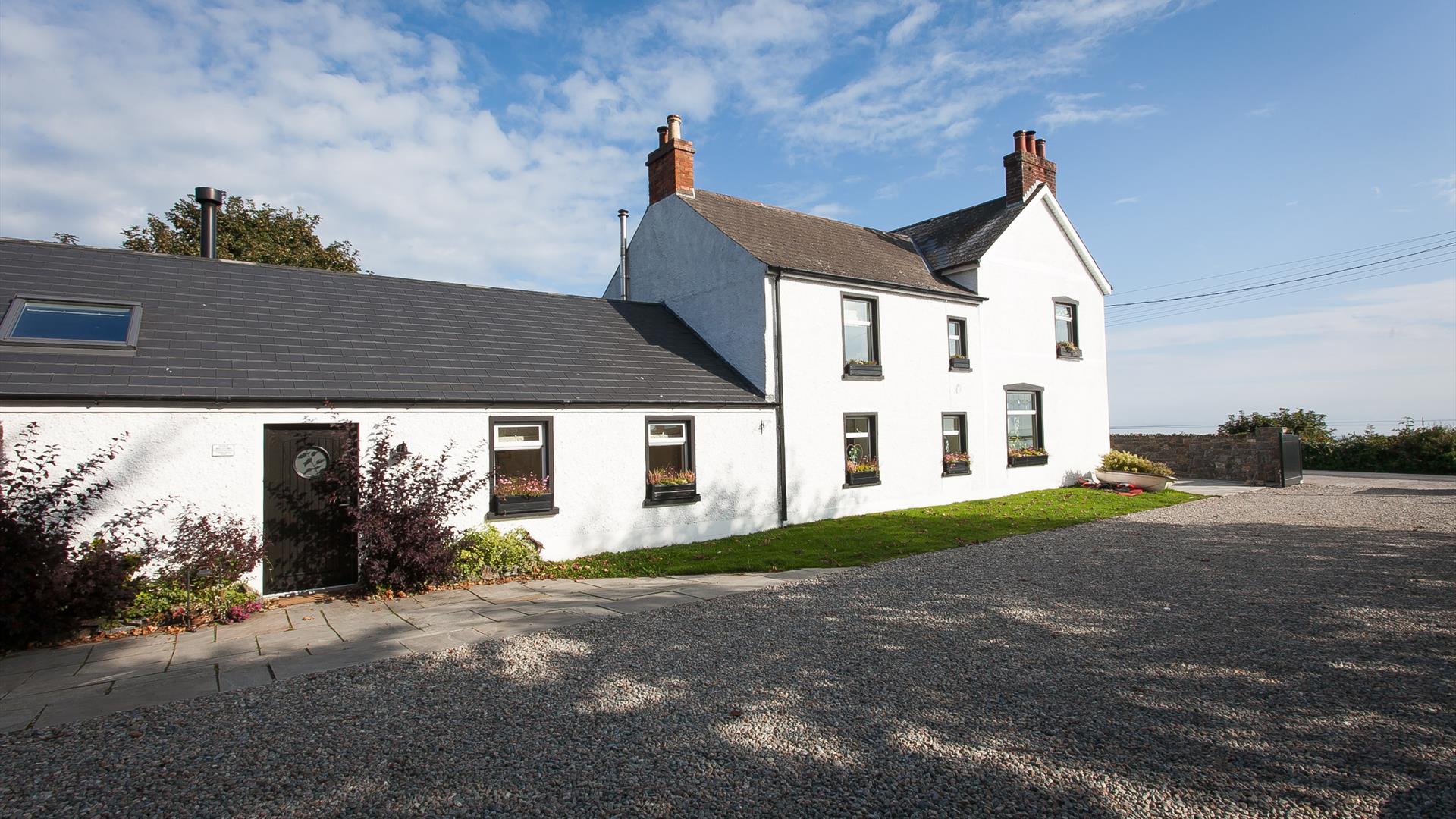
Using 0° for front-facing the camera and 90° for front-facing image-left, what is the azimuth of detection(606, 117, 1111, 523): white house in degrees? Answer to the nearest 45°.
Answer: approximately 315°

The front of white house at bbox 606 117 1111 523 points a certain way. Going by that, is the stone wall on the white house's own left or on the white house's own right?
on the white house's own left

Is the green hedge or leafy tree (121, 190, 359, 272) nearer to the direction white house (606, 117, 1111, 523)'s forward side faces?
the green hedge

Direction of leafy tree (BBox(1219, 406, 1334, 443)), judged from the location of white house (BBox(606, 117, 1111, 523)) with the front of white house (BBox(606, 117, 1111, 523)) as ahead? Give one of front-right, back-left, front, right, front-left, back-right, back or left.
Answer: left

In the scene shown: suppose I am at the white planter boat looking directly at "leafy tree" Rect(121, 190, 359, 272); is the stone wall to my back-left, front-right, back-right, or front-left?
back-right

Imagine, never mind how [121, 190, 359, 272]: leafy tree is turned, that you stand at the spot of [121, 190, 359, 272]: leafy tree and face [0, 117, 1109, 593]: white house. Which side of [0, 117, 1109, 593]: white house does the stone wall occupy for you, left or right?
left

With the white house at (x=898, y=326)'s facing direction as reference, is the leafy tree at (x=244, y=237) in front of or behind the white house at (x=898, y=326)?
behind

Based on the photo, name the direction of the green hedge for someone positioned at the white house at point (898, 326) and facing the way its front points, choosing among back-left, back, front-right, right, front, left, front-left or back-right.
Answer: left

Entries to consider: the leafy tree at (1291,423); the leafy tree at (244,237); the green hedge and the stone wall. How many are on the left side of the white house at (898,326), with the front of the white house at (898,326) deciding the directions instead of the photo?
3
